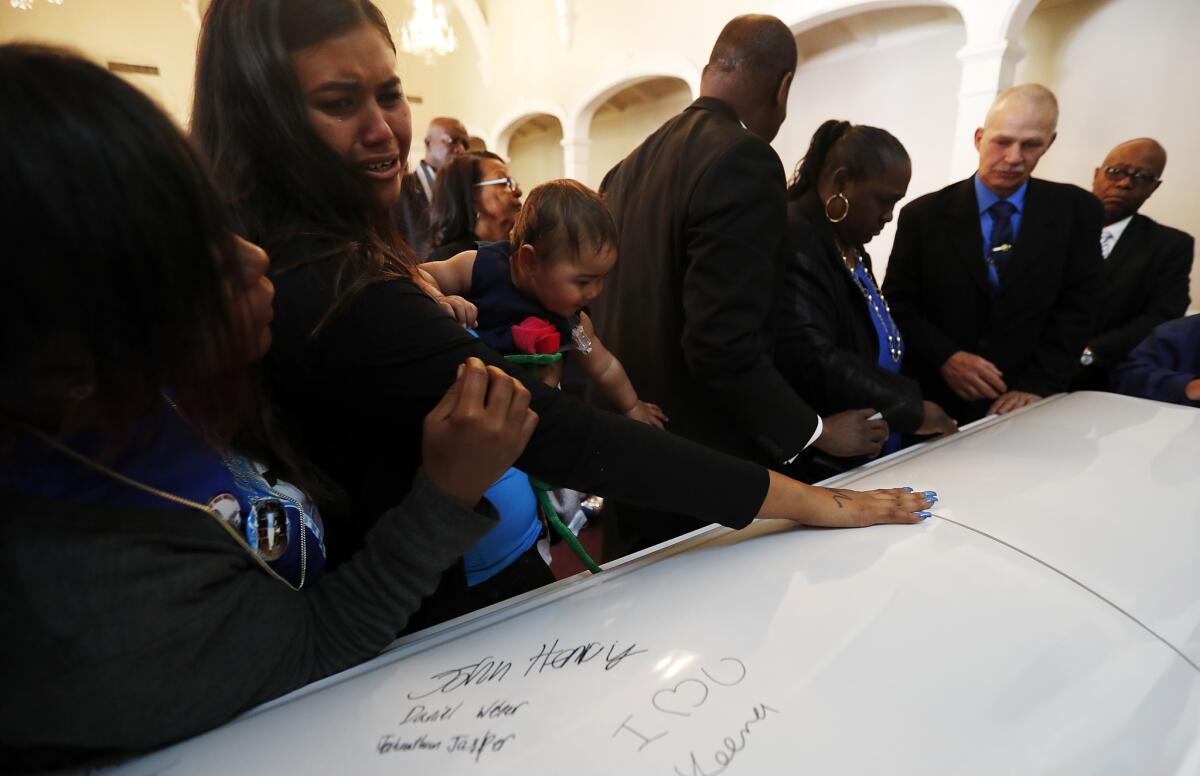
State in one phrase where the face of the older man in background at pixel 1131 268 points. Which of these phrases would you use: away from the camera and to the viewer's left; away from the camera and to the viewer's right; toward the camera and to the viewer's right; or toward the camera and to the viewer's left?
toward the camera and to the viewer's left

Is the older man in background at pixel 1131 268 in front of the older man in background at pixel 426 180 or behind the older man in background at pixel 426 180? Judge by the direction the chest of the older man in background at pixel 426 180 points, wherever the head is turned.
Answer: in front

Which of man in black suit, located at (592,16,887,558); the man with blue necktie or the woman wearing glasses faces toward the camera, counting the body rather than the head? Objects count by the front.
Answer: the man with blue necktie

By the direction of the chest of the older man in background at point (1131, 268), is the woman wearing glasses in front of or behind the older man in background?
in front

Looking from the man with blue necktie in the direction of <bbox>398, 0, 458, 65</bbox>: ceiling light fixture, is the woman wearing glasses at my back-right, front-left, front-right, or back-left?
front-left

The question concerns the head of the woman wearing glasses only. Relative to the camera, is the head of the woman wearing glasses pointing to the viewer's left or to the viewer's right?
to the viewer's right

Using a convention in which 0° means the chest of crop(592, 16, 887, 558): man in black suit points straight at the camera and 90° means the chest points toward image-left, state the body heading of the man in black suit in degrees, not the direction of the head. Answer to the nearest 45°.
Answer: approximately 225°

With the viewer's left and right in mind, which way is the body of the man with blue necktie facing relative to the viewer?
facing the viewer

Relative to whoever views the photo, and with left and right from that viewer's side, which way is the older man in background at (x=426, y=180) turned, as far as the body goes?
facing the viewer and to the right of the viewer

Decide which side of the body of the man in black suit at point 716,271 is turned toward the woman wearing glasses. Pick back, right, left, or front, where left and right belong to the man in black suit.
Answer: left

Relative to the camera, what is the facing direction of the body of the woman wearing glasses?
to the viewer's right

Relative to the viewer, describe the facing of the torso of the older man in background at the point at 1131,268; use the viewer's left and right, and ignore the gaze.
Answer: facing the viewer and to the left of the viewer

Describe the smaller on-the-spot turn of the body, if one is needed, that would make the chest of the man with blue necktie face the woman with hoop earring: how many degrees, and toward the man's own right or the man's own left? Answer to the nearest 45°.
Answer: approximately 45° to the man's own right
